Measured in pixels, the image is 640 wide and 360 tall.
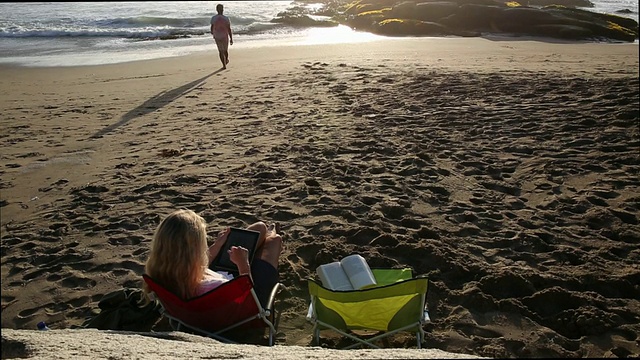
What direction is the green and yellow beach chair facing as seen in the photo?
away from the camera

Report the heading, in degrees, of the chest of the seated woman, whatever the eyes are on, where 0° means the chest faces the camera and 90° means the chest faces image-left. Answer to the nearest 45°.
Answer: approximately 225°

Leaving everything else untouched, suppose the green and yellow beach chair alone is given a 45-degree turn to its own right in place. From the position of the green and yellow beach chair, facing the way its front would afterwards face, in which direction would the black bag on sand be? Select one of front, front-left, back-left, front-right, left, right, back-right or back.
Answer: back-left

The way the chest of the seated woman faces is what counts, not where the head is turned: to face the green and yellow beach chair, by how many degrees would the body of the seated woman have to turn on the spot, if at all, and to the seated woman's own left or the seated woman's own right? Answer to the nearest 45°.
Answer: approximately 45° to the seated woman's own right

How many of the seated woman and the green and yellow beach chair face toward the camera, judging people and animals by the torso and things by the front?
0

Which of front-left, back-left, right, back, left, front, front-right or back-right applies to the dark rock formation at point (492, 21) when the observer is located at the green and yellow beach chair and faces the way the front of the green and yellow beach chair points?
front

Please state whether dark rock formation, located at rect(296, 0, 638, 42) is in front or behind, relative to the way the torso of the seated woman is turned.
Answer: in front

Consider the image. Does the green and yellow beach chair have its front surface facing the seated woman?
no

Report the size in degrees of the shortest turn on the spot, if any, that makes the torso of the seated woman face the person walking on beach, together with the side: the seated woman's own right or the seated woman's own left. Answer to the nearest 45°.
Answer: approximately 45° to the seated woman's own left

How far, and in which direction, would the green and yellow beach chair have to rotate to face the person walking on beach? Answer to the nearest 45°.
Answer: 0° — it already faces them

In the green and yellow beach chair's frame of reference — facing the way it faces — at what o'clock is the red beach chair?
The red beach chair is roughly at 9 o'clock from the green and yellow beach chair.

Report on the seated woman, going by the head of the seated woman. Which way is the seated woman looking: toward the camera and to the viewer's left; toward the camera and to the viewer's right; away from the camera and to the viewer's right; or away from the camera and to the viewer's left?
away from the camera and to the viewer's right
